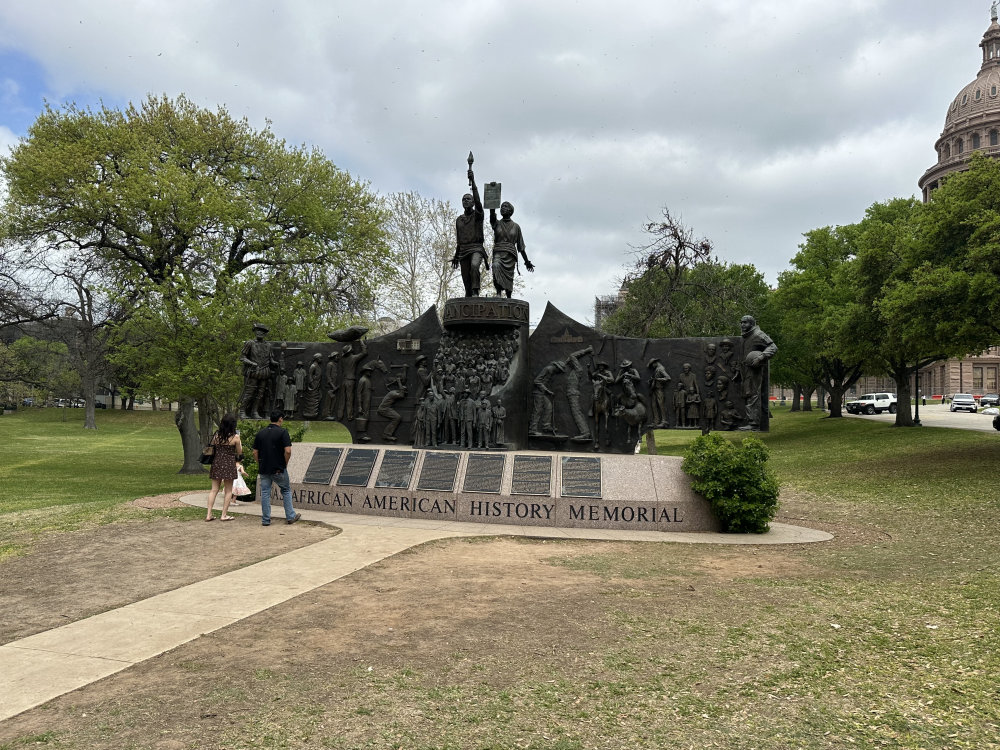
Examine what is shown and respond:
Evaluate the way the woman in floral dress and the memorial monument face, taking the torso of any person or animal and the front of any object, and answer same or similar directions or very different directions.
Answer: very different directions

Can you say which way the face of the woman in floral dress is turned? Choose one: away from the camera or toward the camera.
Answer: away from the camera

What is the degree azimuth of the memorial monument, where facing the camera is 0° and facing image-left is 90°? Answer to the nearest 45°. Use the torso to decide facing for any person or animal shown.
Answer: approximately 0°

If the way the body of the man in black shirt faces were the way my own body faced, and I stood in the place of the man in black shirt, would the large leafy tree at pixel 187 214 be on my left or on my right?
on my left

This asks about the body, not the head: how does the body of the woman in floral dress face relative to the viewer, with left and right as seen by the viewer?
facing away from the viewer and to the right of the viewer

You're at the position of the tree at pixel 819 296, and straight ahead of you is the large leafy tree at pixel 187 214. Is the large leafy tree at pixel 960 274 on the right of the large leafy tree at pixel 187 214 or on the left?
left

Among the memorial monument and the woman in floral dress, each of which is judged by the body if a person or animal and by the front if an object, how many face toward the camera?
1

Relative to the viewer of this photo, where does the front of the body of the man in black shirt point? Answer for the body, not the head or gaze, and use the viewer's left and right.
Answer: facing away from the viewer and to the right of the viewer

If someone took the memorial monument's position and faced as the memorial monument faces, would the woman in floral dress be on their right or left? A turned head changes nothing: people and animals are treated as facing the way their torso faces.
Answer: on their right

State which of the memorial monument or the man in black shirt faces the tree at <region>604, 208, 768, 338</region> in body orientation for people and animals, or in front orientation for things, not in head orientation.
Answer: the man in black shirt
